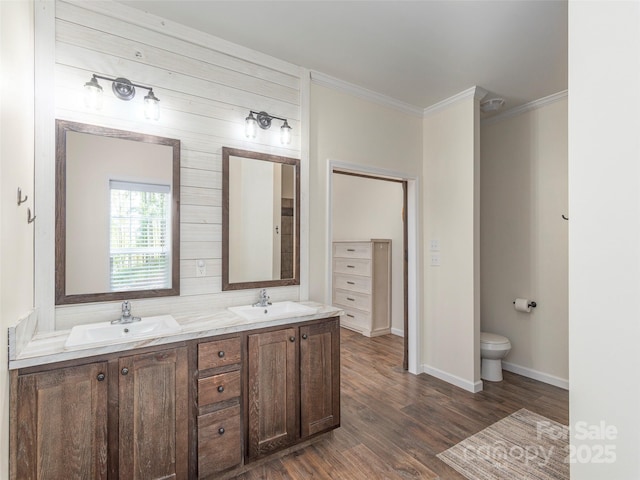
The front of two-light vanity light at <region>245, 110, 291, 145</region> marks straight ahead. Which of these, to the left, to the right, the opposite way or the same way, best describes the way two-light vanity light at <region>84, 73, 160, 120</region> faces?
the same way

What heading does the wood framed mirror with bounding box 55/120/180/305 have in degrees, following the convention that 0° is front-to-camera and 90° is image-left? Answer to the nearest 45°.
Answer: approximately 315°

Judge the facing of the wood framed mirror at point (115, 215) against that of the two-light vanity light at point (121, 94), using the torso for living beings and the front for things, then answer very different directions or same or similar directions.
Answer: same or similar directions

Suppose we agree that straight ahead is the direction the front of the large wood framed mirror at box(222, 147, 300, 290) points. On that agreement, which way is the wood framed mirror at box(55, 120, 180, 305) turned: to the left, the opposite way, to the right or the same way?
the same way

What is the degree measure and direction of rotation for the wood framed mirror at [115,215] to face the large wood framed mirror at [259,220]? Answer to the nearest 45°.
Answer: approximately 45° to its left

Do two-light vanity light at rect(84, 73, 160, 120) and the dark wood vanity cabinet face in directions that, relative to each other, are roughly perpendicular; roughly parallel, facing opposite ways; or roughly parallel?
roughly parallel

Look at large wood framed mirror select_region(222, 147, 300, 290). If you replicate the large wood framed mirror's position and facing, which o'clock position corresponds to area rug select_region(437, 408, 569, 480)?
The area rug is roughly at 11 o'clock from the large wood framed mirror.

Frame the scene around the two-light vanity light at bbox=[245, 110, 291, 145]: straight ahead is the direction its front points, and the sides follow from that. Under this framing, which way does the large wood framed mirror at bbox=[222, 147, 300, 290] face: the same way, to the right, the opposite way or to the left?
the same way

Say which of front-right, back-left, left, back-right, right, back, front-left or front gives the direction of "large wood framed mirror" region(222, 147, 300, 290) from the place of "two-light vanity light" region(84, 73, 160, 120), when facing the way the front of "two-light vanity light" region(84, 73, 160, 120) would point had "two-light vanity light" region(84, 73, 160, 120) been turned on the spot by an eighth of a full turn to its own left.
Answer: front

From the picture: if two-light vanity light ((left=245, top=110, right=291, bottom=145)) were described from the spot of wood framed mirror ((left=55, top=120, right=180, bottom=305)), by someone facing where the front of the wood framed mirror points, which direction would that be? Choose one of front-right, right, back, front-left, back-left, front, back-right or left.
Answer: front-left

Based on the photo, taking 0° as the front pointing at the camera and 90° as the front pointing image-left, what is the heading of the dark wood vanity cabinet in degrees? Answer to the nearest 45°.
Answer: approximately 315°

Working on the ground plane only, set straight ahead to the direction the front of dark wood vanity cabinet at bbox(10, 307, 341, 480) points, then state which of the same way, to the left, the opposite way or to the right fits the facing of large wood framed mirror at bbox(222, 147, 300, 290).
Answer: the same way

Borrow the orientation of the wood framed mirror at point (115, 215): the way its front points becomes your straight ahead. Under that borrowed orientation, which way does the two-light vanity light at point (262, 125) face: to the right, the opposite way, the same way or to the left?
the same way

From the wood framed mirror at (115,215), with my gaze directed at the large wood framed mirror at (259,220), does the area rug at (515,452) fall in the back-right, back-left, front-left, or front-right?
front-right

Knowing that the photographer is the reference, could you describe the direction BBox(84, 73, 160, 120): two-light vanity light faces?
facing the viewer and to the right of the viewer
